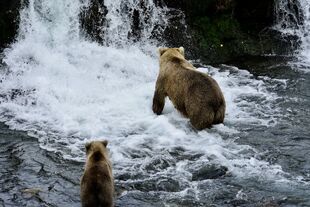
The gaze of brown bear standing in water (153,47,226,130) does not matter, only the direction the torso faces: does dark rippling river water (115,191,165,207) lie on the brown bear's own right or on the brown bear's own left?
on the brown bear's own left

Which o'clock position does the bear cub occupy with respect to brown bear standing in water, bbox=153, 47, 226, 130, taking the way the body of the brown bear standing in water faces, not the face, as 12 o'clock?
The bear cub is roughly at 8 o'clock from the brown bear standing in water.

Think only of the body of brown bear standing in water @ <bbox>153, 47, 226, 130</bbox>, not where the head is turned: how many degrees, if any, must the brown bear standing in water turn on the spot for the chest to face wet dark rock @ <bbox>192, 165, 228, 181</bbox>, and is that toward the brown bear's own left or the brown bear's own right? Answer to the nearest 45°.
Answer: approximately 135° to the brown bear's own left

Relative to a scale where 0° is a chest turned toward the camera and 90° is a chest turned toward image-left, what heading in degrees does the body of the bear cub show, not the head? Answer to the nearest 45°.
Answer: approximately 180°

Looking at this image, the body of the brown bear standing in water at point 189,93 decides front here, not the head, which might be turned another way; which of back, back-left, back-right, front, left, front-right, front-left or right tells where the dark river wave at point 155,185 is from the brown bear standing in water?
back-left

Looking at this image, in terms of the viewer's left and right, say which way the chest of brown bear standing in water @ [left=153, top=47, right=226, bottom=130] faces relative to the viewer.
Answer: facing away from the viewer and to the left of the viewer

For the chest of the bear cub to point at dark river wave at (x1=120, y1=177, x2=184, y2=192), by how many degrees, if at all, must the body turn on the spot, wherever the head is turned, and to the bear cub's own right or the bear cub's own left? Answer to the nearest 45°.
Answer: approximately 45° to the bear cub's own right

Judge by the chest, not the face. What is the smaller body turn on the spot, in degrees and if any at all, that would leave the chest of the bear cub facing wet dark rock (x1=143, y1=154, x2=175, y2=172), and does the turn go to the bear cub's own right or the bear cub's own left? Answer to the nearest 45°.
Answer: approximately 45° to the bear cub's own right
